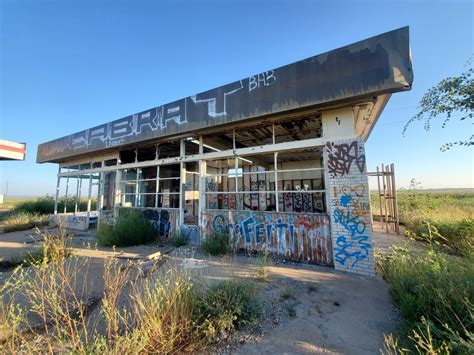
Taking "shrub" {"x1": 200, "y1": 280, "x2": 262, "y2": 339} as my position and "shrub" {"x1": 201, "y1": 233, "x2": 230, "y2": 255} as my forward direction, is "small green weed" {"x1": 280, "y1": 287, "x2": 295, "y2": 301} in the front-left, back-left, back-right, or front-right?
front-right

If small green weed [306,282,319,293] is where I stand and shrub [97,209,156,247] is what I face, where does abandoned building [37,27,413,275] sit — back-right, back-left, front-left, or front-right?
front-right

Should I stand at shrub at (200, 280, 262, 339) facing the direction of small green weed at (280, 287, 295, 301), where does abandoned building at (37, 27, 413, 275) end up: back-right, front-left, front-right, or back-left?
front-left

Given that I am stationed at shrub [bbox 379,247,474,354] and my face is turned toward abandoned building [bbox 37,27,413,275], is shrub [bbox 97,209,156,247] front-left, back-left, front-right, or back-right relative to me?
front-left

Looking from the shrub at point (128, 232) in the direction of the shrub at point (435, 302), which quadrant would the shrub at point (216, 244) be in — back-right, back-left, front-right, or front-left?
front-left

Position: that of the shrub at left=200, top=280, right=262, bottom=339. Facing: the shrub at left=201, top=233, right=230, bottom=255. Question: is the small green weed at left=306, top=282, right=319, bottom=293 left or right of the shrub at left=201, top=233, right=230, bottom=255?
right

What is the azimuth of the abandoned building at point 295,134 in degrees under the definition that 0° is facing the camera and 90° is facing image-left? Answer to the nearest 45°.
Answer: approximately 45°
